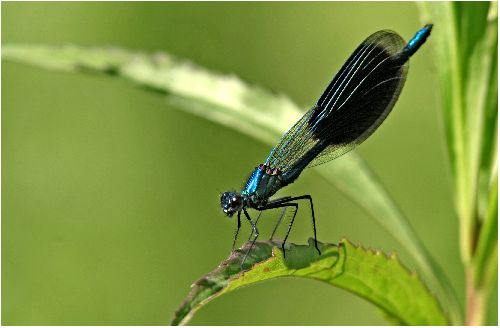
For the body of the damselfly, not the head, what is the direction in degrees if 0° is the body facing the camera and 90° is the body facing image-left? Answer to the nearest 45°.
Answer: approximately 90°
